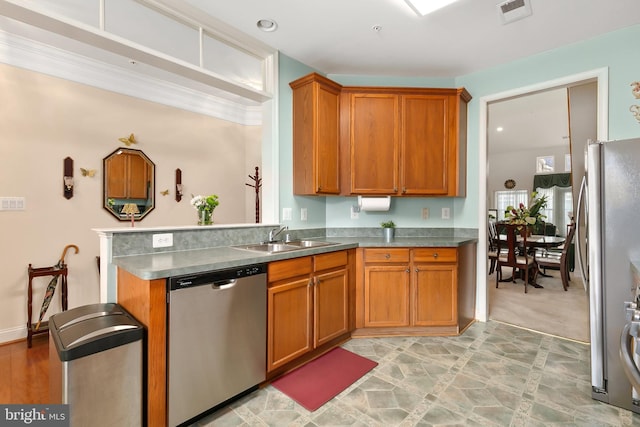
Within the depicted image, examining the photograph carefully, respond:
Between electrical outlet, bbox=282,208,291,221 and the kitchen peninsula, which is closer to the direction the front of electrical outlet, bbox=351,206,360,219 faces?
the kitchen peninsula

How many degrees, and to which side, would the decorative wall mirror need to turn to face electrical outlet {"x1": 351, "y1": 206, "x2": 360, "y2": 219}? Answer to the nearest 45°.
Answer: approximately 45° to its left

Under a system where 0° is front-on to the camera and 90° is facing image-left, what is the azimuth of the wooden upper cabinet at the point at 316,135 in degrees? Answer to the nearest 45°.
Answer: approximately 315°

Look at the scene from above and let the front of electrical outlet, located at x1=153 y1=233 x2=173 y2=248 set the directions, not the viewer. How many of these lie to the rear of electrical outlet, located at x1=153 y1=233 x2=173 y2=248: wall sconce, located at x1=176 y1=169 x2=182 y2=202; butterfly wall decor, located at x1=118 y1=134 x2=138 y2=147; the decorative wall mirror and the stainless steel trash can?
3

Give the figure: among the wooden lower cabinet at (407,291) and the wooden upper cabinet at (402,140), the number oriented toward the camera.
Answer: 2
